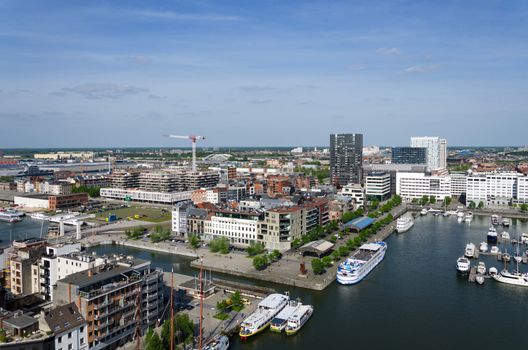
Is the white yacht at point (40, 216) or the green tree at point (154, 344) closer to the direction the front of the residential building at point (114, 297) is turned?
the green tree

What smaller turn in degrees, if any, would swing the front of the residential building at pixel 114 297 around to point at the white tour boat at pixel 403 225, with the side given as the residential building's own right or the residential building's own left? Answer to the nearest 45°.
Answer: approximately 90° to the residential building's own left

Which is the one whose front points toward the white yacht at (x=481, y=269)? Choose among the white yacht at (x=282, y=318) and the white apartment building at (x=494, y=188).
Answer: the white apartment building

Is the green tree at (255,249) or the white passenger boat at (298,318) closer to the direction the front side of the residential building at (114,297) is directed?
the white passenger boat

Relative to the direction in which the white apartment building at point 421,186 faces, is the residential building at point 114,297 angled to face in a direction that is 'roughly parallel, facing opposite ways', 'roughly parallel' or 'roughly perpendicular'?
roughly perpendicular

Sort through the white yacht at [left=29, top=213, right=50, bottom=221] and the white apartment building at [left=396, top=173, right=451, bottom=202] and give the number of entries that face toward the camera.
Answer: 1
